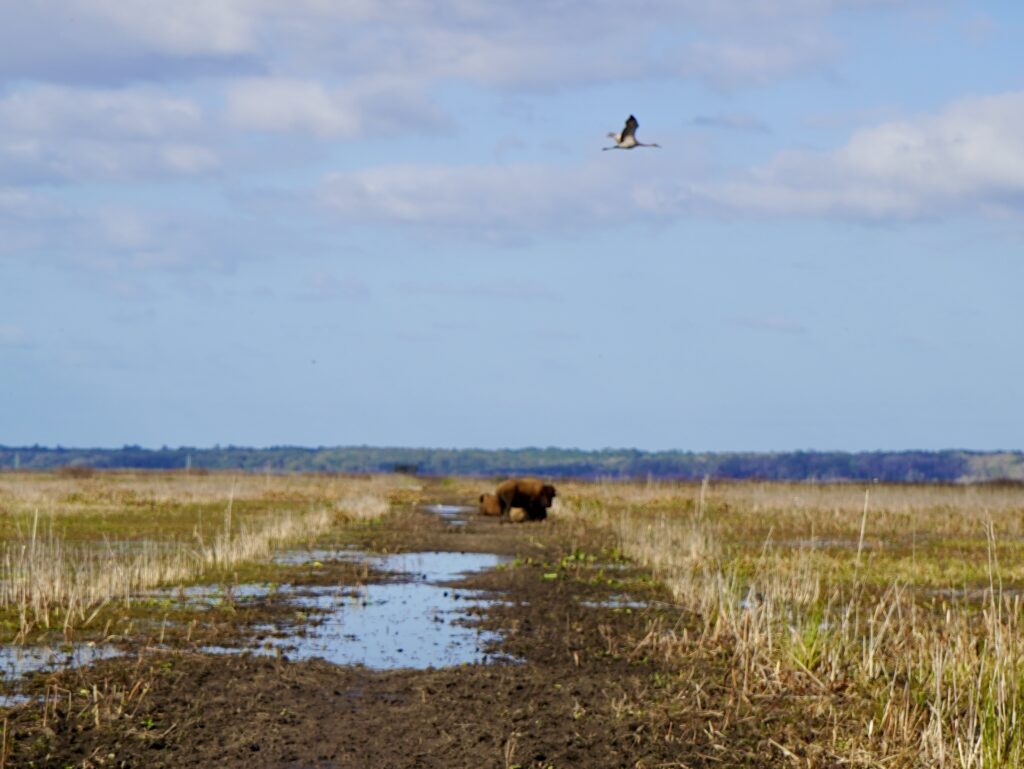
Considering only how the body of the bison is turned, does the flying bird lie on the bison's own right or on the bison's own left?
on the bison's own right

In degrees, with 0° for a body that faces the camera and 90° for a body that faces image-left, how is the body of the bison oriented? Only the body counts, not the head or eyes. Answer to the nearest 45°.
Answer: approximately 270°
